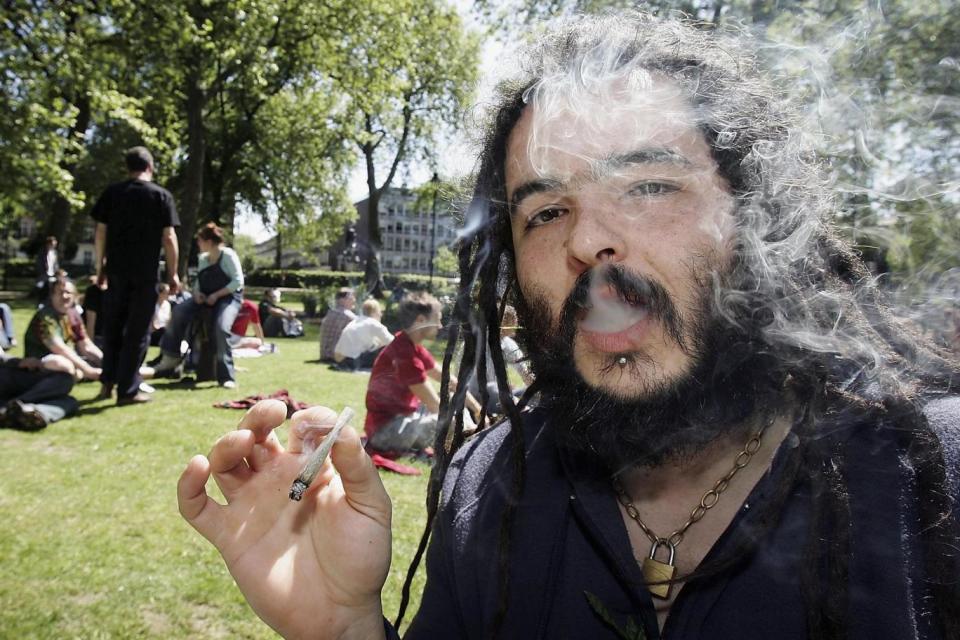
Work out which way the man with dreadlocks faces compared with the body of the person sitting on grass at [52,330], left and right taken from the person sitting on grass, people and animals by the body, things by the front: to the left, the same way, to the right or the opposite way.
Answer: to the right

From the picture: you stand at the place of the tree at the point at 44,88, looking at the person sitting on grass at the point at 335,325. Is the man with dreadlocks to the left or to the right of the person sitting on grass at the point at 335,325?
right

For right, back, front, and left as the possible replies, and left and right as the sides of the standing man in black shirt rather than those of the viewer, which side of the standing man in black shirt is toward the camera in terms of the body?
back

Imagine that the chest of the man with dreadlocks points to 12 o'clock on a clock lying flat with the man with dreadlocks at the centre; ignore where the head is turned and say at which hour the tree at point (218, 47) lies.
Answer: The tree is roughly at 5 o'clock from the man with dreadlocks.

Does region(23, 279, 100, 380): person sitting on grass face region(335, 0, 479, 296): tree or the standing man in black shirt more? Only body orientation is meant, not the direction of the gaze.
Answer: the standing man in black shirt

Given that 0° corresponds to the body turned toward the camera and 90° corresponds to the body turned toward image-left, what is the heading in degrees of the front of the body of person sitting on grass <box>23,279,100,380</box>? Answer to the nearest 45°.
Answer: approximately 315°

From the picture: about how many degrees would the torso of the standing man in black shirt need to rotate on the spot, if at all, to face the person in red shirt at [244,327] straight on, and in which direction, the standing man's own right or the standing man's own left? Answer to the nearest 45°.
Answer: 0° — they already face them

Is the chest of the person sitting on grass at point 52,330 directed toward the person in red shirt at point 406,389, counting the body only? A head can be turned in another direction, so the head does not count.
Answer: yes

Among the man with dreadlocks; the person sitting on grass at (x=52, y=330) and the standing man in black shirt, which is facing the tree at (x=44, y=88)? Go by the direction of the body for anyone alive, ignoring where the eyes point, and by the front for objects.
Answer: the standing man in black shirt

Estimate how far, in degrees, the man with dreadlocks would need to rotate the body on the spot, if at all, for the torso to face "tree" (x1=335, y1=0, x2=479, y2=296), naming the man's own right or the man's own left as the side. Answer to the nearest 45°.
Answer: approximately 180°

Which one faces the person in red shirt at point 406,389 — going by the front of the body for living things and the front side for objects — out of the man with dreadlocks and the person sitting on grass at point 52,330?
the person sitting on grass
